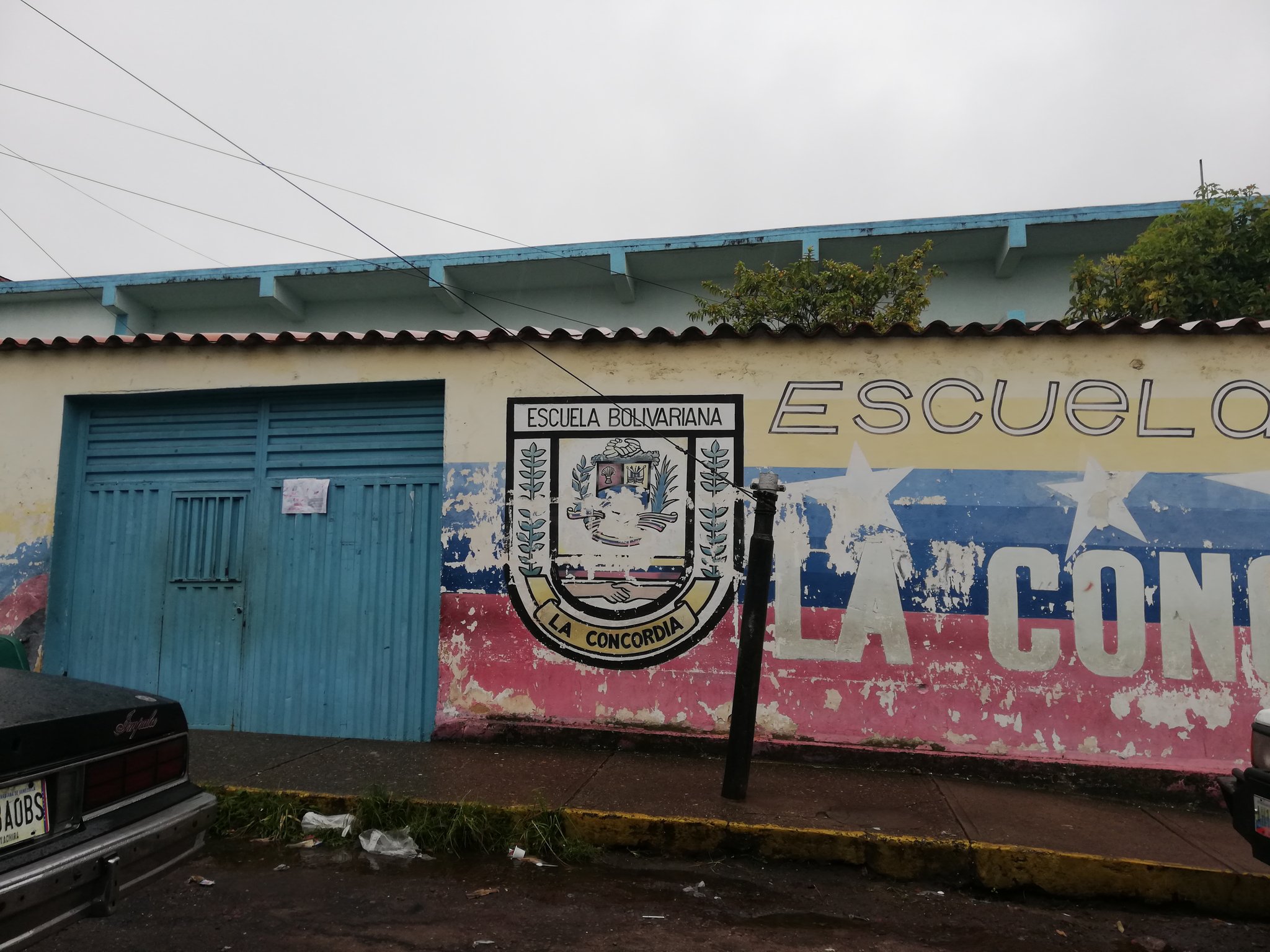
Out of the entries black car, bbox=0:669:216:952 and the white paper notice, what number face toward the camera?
1

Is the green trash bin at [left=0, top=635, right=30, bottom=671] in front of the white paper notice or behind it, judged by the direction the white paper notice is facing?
in front

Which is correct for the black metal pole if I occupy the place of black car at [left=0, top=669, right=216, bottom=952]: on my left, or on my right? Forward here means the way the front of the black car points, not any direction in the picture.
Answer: on my right

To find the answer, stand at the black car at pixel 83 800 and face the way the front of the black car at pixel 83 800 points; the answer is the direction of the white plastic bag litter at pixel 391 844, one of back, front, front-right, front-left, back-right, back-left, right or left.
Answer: right

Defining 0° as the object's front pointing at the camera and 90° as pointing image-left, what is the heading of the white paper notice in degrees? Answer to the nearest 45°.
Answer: approximately 0°

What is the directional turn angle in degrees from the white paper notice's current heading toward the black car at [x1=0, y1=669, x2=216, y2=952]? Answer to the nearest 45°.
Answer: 0° — it already faces it

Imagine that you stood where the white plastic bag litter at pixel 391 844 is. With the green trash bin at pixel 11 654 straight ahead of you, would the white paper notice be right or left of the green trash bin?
right

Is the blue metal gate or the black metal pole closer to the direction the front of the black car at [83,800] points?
the blue metal gate

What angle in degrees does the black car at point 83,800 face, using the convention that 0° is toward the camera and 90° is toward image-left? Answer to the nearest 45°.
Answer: approximately 135°

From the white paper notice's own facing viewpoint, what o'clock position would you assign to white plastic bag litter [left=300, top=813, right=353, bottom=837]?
The white plastic bag litter is roughly at 12 o'clock from the white paper notice.

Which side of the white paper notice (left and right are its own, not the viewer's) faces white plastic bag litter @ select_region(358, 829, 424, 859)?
front
